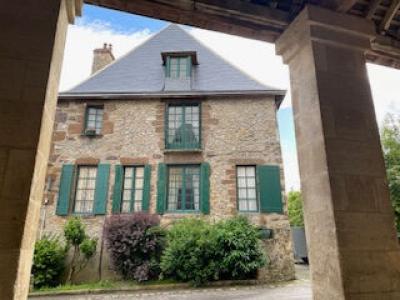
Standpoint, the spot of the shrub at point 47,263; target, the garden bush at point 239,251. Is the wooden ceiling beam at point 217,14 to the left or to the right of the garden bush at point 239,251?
right

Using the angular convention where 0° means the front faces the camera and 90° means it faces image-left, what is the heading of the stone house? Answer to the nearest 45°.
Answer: approximately 0°

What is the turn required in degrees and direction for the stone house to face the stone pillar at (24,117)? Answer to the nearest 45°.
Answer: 0° — it already faces it

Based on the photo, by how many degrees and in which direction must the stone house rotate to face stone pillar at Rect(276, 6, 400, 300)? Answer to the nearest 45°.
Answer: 0° — it already faces it

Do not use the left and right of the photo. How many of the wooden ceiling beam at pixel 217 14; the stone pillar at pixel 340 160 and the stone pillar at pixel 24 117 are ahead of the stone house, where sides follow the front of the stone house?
3

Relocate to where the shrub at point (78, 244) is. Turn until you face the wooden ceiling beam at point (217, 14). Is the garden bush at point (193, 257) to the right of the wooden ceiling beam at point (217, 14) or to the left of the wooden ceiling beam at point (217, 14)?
left
